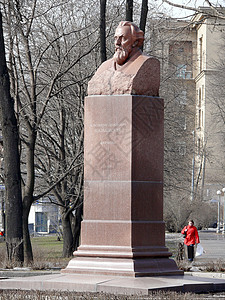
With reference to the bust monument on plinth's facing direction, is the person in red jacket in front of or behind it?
behind

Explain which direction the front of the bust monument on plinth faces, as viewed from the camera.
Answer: facing the viewer and to the left of the viewer
